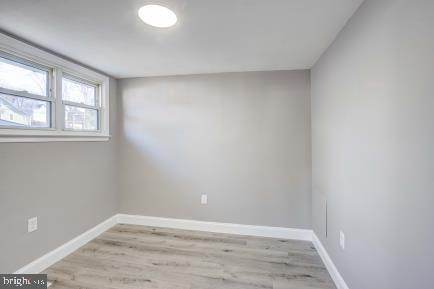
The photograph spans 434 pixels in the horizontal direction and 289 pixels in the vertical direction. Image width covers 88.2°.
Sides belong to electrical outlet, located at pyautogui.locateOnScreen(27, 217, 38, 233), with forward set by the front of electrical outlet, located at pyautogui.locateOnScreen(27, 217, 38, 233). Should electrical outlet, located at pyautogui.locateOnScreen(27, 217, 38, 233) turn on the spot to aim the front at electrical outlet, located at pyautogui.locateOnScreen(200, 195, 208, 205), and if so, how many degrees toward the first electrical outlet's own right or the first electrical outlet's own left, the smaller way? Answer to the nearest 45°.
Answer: approximately 45° to the first electrical outlet's own left

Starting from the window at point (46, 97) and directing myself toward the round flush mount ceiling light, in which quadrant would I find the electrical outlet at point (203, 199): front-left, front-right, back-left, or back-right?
front-left

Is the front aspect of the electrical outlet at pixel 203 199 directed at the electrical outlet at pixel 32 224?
no

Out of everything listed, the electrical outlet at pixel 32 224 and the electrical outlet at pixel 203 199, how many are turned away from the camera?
0

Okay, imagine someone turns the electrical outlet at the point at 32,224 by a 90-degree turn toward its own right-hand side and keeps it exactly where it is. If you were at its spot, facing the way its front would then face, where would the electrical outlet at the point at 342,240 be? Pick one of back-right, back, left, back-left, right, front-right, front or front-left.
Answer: left

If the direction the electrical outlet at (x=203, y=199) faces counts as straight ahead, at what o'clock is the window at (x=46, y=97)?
The window is roughly at 2 o'clock from the electrical outlet.

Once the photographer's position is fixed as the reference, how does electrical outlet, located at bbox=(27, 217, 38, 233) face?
facing the viewer and to the right of the viewer

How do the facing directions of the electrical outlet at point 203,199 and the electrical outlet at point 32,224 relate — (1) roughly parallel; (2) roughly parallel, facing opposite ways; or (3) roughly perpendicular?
roughly perpendicular

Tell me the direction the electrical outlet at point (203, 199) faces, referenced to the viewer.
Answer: facing the viewer

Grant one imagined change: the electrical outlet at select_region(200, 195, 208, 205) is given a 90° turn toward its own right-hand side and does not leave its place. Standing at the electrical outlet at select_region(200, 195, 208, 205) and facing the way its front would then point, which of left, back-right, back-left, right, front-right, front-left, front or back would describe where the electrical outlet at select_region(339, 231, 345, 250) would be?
back-left
